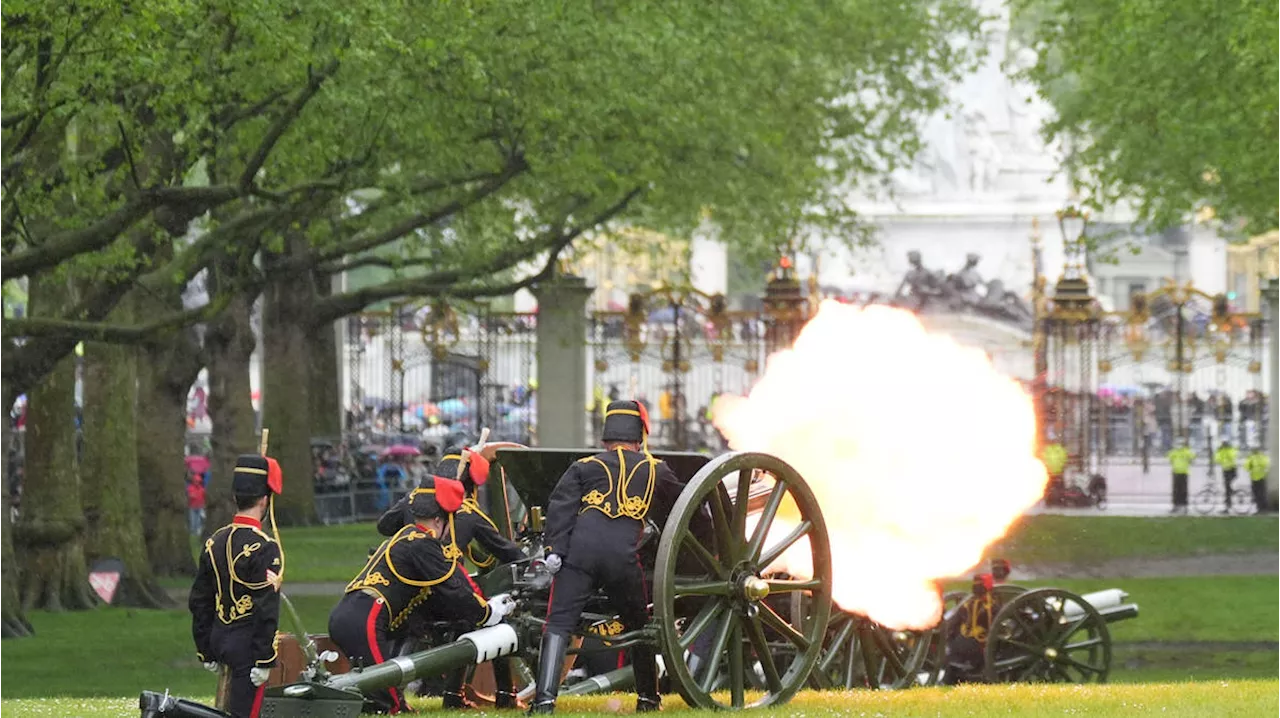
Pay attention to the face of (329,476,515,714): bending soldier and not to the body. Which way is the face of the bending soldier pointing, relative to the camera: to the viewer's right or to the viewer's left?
to the viewer's right

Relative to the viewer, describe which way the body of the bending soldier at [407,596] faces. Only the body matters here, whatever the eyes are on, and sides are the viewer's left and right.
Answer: facing away from the viewer and to the right of the viewer

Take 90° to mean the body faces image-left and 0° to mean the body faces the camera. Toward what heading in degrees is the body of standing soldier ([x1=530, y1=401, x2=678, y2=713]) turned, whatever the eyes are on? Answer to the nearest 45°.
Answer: approximately 180°

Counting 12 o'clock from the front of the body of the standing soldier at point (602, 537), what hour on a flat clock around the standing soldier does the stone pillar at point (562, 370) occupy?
The stone pillar is roughly at 12 o'clock from the standing soldier.

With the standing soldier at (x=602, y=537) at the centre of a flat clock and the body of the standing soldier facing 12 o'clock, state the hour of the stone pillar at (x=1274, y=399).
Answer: The stone pillar is roughly at 1 o'clock from the standing soldier.
